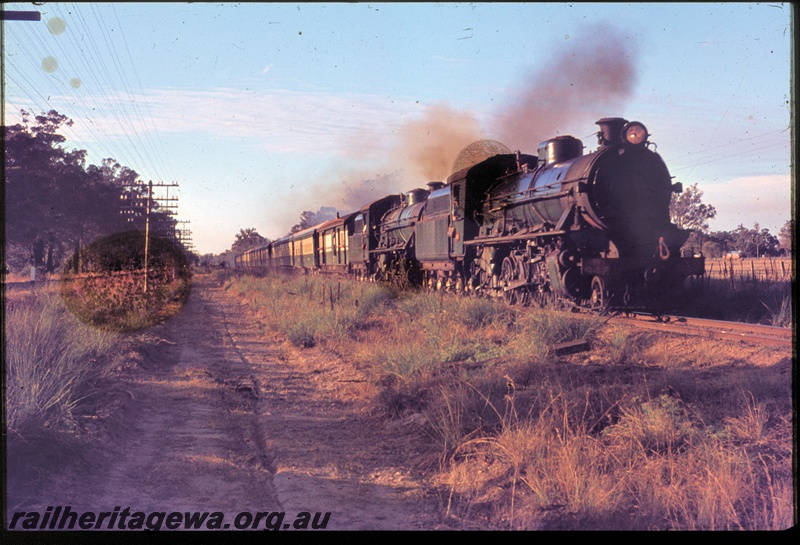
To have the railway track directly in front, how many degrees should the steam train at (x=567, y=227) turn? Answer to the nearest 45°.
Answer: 0° — it already faces it

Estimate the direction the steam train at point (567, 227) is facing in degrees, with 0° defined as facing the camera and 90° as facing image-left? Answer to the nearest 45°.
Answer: approximately 315°
